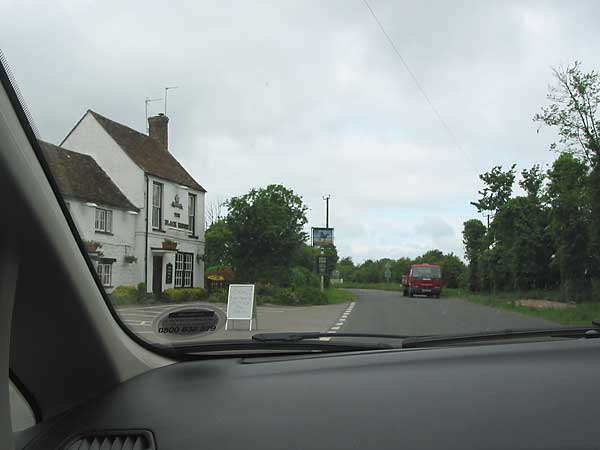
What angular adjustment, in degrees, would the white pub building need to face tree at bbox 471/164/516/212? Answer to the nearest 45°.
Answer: approximately 45° to its left

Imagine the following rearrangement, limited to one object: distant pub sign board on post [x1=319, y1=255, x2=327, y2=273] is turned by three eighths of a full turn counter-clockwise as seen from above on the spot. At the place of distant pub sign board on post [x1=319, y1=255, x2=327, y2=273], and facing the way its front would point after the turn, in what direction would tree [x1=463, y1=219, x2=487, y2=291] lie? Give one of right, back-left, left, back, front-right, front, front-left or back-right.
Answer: front-right

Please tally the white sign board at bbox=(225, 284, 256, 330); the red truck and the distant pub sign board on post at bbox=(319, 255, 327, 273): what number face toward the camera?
3

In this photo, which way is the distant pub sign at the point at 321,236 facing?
toward the camera

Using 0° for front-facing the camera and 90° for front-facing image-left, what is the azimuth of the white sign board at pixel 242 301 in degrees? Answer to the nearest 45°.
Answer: approximately 0°

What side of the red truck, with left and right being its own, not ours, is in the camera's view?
front

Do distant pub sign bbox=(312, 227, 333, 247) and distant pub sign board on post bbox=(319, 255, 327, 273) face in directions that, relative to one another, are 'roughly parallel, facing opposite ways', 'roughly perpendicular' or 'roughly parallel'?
roughly parallel

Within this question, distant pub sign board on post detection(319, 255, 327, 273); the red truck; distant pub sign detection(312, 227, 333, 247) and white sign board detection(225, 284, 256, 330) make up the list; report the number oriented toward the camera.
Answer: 4

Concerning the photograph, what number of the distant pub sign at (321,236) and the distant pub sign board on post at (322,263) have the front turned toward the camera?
2

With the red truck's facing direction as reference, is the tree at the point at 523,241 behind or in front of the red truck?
in front

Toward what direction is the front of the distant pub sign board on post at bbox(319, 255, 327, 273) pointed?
toward the camera

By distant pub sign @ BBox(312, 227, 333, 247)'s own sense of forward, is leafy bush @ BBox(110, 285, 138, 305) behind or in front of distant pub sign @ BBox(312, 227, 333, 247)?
in front

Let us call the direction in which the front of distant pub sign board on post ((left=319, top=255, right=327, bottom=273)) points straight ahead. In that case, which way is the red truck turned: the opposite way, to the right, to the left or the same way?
the same way

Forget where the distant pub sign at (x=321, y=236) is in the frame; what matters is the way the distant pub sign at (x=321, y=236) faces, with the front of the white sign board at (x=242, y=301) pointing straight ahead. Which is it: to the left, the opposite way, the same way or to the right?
the same way

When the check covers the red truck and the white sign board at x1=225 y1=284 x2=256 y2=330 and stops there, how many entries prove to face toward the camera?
2

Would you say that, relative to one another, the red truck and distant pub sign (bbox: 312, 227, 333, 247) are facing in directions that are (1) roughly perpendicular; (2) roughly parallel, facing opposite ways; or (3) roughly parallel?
roughly parallel
